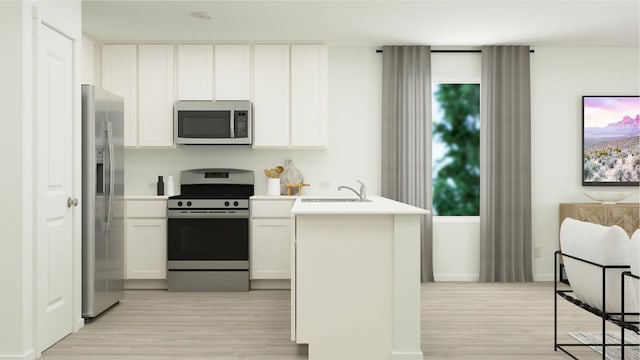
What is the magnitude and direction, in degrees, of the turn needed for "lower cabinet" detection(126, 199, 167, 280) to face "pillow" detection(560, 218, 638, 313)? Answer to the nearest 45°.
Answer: approximately 45° to its left

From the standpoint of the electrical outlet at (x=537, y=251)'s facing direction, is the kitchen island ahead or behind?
ahead

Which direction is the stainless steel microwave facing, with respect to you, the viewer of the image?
facing the viewer

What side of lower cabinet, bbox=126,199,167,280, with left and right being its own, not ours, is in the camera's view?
front

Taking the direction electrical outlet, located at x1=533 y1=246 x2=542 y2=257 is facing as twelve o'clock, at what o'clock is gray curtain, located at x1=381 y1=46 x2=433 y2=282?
The gray curtain is roughly at 2 o'clock from the electrical outlet.

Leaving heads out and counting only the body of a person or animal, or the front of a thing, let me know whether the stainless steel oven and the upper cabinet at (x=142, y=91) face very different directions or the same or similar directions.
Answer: same or similar directions

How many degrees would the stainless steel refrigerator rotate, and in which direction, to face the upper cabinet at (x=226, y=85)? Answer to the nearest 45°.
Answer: approximately 90° to its left

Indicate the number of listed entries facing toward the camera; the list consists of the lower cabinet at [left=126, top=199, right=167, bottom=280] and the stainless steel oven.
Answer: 2

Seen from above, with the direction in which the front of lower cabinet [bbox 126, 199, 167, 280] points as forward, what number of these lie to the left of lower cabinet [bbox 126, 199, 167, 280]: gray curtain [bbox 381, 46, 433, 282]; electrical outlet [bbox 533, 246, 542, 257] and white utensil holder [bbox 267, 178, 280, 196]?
3

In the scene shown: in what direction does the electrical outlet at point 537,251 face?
toward the camera

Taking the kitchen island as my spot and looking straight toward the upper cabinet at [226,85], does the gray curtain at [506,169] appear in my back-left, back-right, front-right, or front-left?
front-right

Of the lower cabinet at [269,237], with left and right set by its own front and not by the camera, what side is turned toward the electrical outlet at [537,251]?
left

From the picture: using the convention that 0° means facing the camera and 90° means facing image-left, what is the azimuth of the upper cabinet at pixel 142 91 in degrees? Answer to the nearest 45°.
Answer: approximately 0°

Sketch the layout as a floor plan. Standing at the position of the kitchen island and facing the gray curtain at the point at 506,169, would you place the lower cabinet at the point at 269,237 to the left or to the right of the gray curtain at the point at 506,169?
left

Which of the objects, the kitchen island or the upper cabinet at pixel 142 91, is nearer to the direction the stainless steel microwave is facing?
the kitchen island

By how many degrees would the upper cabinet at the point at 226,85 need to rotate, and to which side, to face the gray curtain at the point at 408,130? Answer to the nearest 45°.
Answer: approximately 90° to its left
